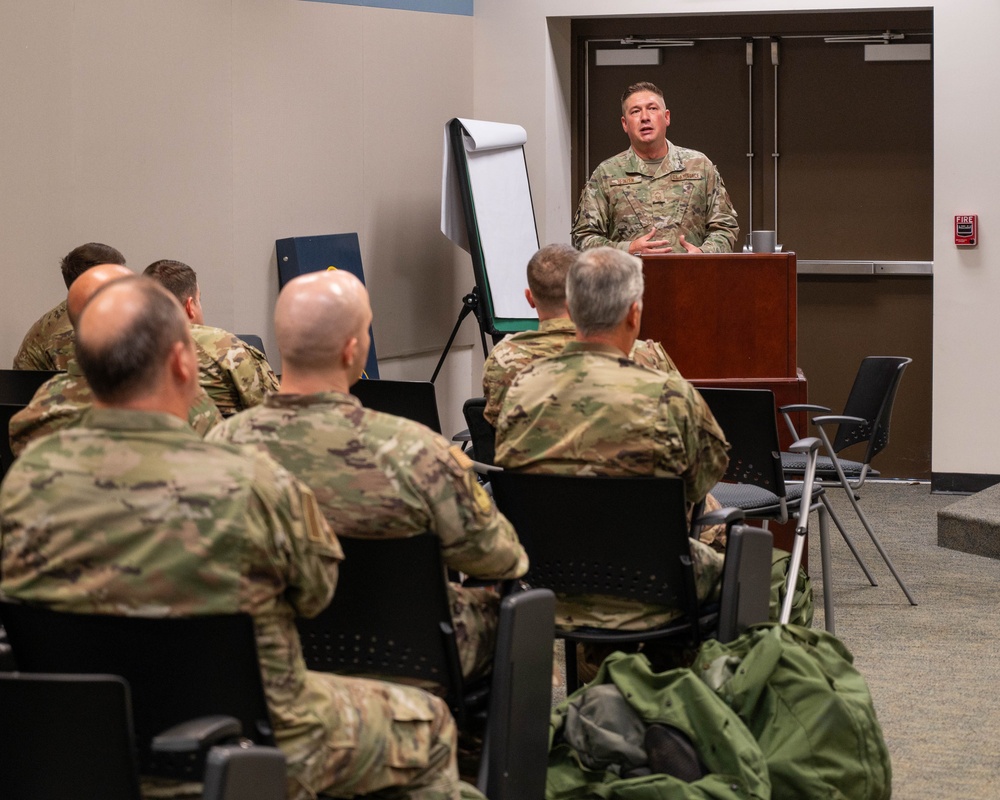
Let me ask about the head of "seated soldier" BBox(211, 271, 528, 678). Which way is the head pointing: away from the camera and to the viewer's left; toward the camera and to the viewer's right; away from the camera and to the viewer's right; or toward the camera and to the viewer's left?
away from the camera and to the viewer's right

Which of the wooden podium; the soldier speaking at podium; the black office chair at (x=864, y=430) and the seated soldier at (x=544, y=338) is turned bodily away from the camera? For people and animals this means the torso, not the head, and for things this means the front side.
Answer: the seated soldier

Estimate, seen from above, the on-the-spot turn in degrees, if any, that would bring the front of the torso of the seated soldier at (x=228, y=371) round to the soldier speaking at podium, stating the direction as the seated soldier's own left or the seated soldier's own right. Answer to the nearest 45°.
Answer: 0° — they already face them

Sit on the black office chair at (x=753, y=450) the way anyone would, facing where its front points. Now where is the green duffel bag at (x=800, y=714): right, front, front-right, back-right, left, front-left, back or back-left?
back-right

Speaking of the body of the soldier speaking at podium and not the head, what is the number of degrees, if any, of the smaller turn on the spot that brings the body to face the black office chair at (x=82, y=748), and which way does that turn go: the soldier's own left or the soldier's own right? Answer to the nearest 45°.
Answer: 0° — they already face it

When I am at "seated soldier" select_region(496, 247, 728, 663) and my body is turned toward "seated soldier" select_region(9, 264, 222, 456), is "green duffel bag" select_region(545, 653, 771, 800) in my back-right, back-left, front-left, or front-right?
back-left

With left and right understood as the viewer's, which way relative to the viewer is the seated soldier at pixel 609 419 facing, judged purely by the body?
facing away from the viewer and to the right of the viewer

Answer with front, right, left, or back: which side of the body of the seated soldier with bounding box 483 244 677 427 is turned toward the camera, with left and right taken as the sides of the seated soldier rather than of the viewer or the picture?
back

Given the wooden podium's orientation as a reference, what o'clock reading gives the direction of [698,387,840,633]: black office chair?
The black office chair is roughly at 12 o'clock from the wooden podium.

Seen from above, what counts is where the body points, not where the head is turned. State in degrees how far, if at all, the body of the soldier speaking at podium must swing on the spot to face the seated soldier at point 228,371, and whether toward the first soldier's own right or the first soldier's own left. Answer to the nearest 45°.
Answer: approximately 45° to the first soldier's own right

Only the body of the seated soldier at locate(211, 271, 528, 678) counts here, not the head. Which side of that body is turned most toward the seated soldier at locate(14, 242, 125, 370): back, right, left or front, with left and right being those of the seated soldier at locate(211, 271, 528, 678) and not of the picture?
left

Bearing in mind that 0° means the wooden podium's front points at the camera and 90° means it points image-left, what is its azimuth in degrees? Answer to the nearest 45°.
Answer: approximately 0°

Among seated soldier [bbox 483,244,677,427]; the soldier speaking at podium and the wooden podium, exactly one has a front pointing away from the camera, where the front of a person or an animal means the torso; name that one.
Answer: the seated soldier

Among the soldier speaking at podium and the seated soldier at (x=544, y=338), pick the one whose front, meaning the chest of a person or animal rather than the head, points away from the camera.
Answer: the seated soldier
